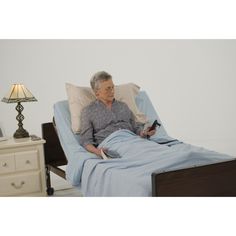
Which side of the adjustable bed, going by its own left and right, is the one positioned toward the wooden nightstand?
back

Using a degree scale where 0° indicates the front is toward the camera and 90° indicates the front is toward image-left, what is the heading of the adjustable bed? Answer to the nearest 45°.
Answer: approximately 315°

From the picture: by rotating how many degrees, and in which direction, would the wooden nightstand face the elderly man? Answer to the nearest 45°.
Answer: approximately 90° to its left

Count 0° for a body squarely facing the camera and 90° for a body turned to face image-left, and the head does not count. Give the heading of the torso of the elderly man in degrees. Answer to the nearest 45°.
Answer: approximately 315°

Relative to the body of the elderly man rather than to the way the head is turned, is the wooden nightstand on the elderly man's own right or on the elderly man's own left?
on the elderly man's own right
